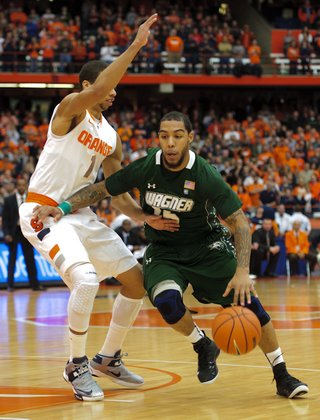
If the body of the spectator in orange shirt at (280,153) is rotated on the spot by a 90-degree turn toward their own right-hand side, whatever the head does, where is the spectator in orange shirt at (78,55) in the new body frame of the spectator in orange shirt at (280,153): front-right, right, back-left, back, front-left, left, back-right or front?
front

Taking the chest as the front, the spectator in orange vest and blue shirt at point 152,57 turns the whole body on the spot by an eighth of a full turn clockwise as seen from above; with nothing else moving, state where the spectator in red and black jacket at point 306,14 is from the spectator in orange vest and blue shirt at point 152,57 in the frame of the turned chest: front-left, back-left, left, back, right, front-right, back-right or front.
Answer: back

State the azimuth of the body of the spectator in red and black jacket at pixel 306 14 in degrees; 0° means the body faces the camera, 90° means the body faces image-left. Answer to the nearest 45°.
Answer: approximately 0°

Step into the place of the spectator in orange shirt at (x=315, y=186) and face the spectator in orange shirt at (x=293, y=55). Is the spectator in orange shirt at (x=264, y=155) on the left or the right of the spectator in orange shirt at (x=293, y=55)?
left

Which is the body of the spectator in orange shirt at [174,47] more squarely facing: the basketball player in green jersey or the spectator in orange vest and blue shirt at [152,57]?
the basketball player in green jersey

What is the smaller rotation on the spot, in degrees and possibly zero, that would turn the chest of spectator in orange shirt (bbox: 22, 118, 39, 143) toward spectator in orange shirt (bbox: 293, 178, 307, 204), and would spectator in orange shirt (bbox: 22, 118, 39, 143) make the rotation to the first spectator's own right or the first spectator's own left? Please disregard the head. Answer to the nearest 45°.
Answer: approximately 90° to the first spectator's own left

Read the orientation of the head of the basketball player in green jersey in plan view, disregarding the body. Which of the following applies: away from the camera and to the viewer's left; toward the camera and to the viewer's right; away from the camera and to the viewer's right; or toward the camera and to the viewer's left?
toward the camera and to the viewer's left

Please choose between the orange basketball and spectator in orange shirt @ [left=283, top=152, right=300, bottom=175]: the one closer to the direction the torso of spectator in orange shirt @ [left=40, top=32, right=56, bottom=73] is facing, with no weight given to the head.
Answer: the orange basketball

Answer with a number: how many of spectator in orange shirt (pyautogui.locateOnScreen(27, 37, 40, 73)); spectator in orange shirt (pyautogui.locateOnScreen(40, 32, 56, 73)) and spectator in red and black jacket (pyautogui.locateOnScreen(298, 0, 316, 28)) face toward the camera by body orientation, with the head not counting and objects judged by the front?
3

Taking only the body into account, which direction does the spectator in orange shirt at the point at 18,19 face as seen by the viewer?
toward the camera

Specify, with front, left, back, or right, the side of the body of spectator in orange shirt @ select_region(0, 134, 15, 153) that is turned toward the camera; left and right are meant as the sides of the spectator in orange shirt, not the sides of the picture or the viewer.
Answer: front

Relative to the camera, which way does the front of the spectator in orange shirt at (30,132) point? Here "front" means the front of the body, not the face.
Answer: toward the camera

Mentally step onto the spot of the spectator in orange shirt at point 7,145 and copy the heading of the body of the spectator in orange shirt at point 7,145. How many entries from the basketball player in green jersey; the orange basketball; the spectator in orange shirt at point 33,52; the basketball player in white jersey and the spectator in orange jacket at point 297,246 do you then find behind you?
1
